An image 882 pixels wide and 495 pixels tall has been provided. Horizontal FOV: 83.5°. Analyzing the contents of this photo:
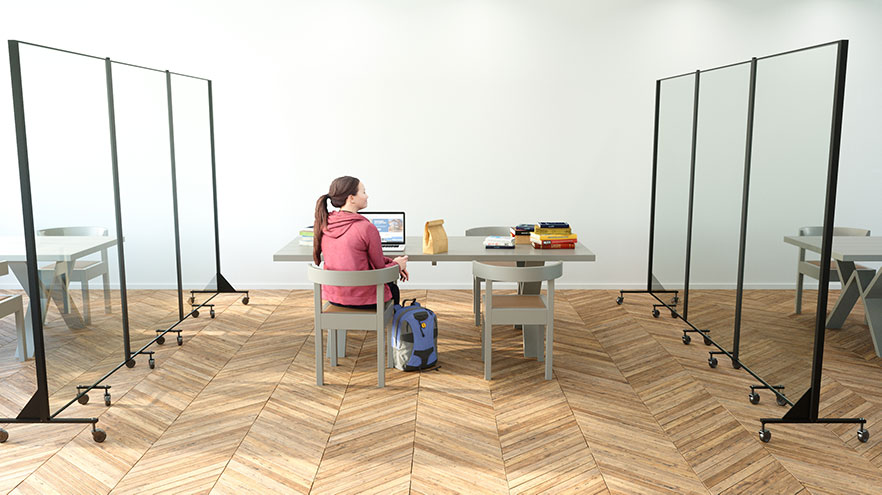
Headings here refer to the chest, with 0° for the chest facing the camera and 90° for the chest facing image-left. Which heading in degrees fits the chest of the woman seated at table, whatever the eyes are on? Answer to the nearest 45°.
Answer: approximately 225°

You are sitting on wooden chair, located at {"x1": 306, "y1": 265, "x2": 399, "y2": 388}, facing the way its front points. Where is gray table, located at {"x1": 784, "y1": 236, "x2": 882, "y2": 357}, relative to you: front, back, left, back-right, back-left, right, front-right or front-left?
right

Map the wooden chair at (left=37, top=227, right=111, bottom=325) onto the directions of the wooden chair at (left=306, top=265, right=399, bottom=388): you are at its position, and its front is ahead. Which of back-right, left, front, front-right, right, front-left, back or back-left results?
left

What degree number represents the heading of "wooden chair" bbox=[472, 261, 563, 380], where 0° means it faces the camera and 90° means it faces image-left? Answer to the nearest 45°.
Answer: approximately 180°

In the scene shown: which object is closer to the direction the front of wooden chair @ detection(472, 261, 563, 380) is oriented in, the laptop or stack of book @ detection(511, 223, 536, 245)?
the stack of book

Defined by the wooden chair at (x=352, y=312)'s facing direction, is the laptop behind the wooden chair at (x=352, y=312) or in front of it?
in front

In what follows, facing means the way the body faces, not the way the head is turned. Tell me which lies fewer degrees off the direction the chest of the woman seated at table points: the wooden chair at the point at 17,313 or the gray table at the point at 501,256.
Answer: the gray table

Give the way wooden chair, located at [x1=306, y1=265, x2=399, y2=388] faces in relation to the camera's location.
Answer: facing away from the viewer

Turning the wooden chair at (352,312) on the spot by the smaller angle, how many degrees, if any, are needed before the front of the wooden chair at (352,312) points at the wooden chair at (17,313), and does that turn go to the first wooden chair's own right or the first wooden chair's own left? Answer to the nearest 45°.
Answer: approximately 90° to the first wooden chair's own left

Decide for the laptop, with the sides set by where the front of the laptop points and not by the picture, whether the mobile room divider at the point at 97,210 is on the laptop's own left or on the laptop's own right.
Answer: on the laptop's own right

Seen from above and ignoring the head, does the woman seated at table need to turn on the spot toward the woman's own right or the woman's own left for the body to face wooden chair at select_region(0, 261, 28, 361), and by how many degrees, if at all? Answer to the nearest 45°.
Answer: approximately 135° to the woman's own left

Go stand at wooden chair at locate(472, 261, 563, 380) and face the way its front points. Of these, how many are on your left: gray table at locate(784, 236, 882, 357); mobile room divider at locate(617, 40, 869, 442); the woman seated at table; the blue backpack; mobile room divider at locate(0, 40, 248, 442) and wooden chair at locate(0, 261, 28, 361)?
4

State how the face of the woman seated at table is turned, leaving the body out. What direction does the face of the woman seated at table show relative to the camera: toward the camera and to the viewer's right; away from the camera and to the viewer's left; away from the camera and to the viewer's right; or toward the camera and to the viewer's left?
away from the camera and to the viewer's right

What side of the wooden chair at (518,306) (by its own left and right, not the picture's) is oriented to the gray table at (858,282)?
right

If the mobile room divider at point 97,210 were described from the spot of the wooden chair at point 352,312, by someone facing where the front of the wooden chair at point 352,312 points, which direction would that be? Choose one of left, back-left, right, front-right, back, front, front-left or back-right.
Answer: left

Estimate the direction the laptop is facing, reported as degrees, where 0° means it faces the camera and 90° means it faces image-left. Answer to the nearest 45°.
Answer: approximately 0°

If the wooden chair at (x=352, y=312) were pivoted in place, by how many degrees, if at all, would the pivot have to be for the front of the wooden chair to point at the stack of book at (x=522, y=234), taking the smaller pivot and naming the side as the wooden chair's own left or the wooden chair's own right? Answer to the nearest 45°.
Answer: approximately 45° to the wooden chair's own right
